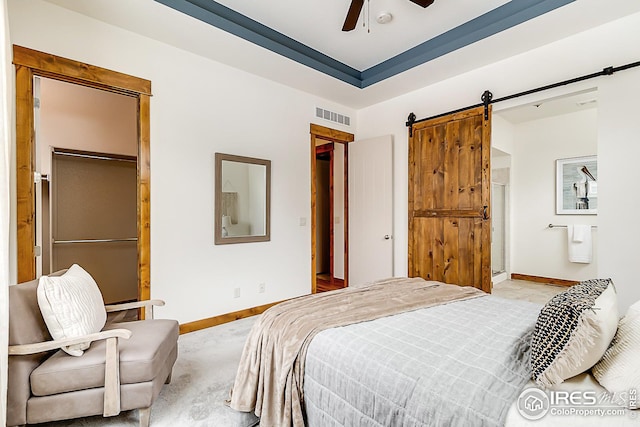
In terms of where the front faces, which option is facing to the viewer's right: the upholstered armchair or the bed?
the upholstered armchair

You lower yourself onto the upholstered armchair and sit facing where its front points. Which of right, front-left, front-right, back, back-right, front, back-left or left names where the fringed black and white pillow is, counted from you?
front-right

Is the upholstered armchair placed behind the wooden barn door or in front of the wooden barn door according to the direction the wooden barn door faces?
in front

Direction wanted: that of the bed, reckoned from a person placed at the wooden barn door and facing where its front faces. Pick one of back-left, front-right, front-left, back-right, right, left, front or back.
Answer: front-left

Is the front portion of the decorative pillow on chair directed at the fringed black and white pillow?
yes

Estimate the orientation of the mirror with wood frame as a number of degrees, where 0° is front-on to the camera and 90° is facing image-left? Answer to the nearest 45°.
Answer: approximately 315°

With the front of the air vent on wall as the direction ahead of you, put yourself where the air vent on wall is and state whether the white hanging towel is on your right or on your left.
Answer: on your left

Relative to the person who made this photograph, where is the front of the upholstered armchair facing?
facing to the right of the viewer

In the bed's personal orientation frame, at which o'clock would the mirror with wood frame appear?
The mirror with wood frame is roughly at 12 o'clock from the bed.

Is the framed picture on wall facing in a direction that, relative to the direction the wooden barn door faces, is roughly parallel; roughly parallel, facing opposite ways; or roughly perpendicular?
roughly parallel

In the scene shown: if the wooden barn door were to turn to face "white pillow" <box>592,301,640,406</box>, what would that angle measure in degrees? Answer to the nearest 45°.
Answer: approximately 45° to its left

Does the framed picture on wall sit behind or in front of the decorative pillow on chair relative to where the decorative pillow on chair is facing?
in front

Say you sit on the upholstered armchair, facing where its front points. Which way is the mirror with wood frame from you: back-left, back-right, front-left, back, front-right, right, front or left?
front-left

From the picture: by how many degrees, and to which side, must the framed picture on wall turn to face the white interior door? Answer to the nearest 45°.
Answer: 0° — it already faces it
